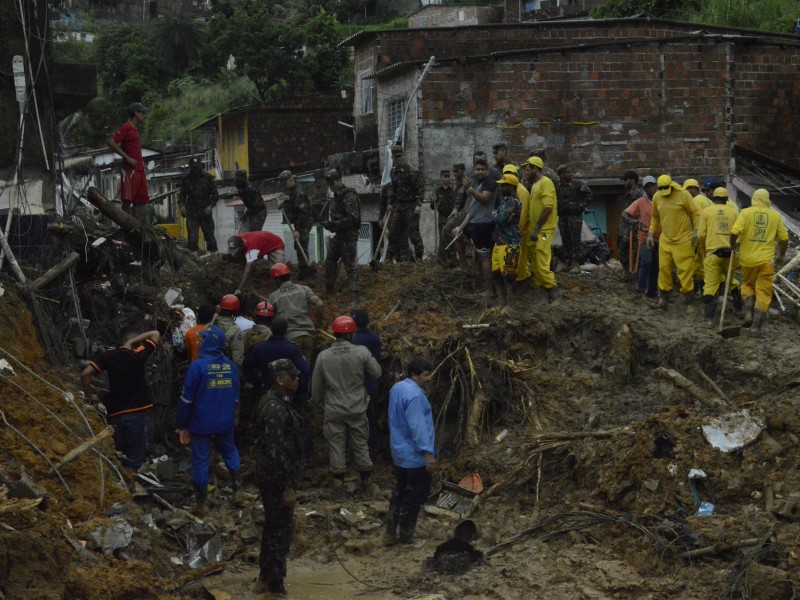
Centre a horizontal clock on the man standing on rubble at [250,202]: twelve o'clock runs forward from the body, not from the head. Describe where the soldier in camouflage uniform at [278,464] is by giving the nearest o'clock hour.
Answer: The soldier in camouflage uniform is roughly at 9 o'clock from the man standing on rubble.

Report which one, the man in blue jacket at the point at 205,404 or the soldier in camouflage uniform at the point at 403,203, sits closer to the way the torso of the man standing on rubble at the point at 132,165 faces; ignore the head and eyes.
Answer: the soldier in camouflage uniform

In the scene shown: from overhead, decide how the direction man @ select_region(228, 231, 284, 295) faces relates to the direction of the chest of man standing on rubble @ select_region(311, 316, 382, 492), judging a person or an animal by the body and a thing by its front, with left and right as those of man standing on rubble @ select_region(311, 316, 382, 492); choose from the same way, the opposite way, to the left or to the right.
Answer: to the left

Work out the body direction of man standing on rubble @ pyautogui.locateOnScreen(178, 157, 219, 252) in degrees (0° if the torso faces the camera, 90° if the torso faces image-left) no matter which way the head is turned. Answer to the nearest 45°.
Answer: approximately 0°

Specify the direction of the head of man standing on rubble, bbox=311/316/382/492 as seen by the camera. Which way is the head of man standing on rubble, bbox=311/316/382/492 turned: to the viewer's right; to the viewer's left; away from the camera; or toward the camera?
away from the camera

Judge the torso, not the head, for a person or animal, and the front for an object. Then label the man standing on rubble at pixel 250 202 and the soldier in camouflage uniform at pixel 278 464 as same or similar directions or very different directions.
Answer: very different directions

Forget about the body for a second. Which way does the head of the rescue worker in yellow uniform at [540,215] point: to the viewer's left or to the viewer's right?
to the viewer's left

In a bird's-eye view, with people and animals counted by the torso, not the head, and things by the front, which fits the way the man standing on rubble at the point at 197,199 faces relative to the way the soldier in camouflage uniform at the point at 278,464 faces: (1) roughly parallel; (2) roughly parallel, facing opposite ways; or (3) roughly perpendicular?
roughly perpendicular

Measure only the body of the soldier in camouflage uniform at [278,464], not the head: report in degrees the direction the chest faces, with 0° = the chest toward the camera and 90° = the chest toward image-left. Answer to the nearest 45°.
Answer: approximately 270°

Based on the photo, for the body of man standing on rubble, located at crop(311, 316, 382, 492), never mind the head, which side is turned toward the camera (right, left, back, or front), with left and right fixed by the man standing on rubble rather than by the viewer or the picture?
back

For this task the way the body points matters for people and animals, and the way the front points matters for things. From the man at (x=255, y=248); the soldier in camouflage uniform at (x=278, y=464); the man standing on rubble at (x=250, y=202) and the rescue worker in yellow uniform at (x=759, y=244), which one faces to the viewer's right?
the soldier in camouflage uniform

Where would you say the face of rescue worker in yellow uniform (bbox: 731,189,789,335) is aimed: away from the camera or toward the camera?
away from the camera
